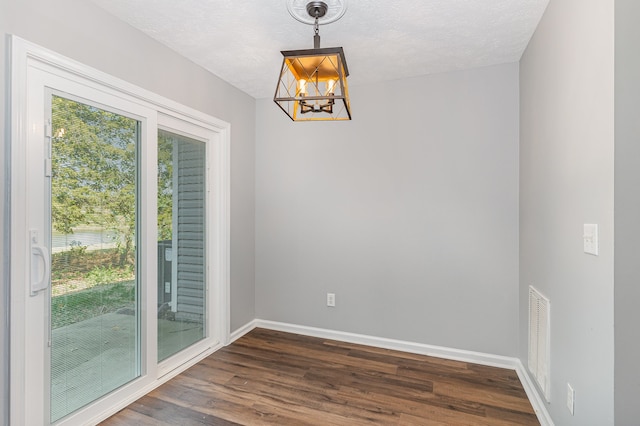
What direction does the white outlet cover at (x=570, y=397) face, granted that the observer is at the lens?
facing to the left of the viewer

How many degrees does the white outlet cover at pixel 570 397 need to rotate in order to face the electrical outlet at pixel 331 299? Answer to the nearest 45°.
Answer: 0° — it already faces it

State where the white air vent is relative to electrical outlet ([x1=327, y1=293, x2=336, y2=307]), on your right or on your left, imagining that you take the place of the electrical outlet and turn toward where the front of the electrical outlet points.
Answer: on your left

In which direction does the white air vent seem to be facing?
to the viewer's left

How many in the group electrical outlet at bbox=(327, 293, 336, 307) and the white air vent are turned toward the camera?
1

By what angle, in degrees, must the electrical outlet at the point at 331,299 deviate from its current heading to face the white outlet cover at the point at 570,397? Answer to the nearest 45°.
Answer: approximately 45° to its left
